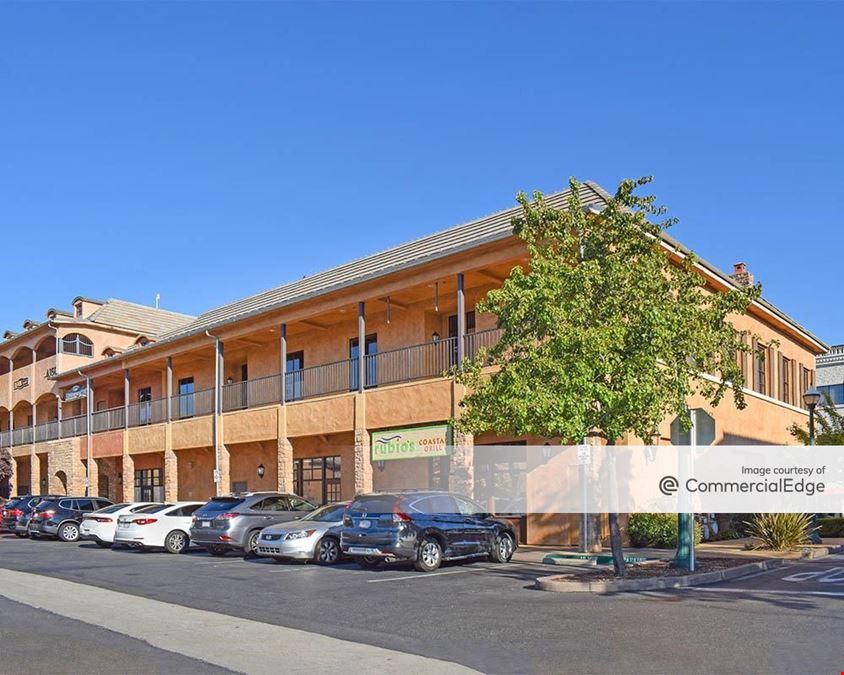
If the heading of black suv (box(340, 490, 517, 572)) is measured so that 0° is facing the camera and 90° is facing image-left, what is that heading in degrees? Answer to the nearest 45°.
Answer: approximately 225°

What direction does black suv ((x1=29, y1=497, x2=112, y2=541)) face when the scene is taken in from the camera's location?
facing away from the viewer and to the right of the viewer

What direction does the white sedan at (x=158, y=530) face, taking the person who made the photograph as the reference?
facing away from the viewer and to the right of the viewer

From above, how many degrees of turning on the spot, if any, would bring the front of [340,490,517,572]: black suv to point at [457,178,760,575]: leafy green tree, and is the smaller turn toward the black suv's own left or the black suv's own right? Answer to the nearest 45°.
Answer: approximately 90° to the black suv's own right

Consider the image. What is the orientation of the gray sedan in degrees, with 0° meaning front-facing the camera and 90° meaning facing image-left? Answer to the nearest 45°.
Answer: approximately 45°

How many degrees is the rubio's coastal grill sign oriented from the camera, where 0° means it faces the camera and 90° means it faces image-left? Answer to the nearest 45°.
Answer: approximately 45°

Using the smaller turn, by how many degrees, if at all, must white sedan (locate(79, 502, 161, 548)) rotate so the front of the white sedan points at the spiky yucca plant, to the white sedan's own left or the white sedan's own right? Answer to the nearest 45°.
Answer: approximately 90° to the white sedan's own right
